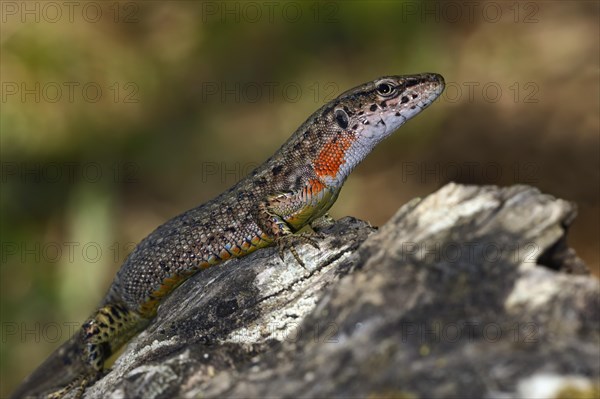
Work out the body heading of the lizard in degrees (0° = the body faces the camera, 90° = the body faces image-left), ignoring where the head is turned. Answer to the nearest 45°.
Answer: approximately 270°
